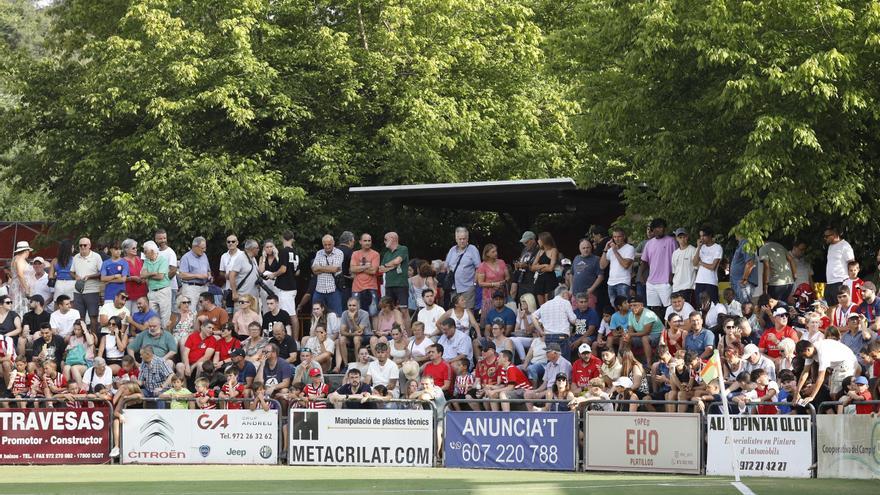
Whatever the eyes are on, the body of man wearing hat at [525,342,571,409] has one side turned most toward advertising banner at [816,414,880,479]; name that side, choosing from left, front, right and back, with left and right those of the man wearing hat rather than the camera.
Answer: left

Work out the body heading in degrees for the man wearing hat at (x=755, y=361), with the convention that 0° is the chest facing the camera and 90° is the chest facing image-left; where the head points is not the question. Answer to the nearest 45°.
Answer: approximately 45°

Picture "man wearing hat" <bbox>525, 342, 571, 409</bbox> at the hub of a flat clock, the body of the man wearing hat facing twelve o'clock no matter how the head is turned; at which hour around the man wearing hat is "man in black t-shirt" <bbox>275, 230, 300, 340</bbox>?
The man in black t-shirt is roughly at 3 o'clock from the man wearing hat.

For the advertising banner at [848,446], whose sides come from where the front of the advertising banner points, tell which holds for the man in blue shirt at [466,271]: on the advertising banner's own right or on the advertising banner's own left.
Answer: on the advertising banner's own right

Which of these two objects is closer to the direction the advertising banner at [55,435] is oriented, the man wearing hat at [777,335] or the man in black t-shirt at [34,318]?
the man wearing hat

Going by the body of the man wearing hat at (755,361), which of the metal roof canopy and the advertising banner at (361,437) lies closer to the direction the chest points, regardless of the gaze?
the advertising banner

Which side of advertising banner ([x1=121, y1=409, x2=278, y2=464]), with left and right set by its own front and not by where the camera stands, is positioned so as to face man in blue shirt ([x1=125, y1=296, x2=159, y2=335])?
back
